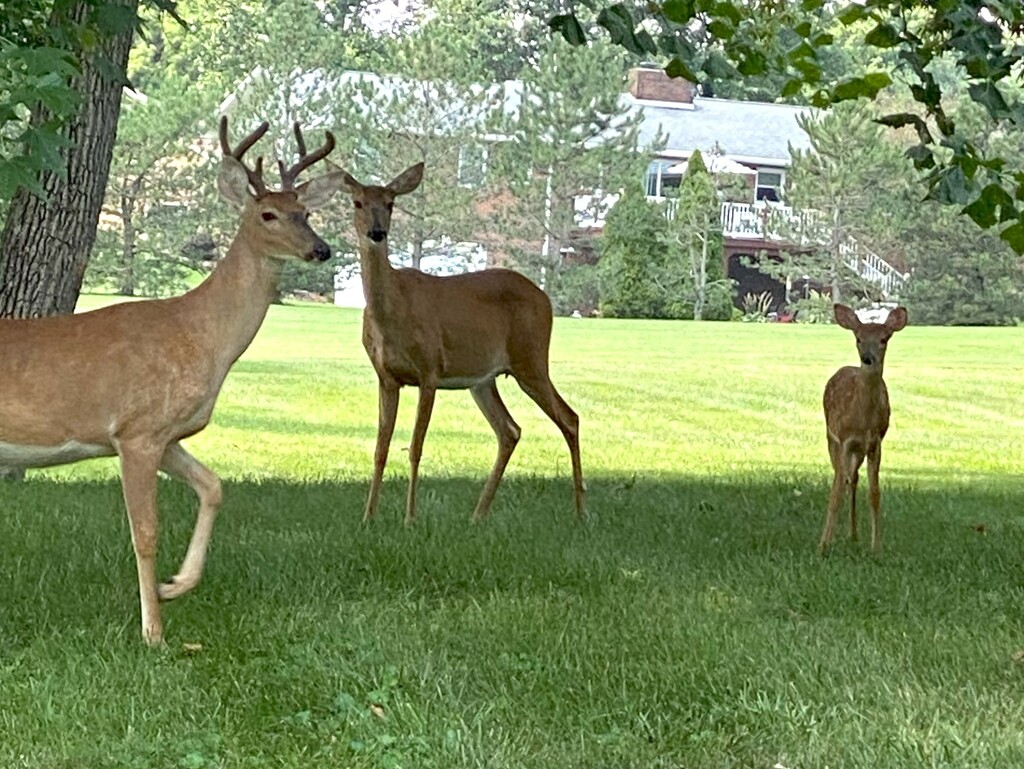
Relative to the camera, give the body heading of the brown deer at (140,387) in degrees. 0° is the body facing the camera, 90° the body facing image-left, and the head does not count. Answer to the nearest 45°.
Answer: approximately 270°

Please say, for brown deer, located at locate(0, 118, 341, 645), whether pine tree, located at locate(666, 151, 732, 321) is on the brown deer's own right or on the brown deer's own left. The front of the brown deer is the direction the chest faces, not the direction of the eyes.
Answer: on the brown deer's own left

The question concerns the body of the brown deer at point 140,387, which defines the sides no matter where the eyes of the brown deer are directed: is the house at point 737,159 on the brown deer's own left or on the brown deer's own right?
on the brown deer's own left

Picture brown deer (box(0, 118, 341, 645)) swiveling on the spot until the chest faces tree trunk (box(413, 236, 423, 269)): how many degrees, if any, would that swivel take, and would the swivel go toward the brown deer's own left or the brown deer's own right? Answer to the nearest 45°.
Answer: approximately 90° to the brown deer's own left

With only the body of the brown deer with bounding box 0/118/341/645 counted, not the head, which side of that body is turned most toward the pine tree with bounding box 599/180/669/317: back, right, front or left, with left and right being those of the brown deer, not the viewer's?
left

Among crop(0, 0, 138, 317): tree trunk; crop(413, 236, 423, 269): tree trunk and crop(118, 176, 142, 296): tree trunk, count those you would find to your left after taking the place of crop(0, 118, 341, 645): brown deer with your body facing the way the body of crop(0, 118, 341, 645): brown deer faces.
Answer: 3

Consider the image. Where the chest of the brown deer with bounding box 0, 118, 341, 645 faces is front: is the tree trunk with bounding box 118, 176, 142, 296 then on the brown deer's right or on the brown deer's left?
on the brown deer's left

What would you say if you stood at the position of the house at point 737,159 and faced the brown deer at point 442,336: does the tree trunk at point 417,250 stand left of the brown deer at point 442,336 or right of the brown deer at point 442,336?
right

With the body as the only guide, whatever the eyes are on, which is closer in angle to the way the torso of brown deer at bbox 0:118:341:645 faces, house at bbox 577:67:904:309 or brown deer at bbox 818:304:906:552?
the brown deer

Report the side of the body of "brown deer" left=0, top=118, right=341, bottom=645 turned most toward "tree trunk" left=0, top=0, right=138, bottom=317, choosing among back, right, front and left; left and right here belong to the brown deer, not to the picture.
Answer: left
